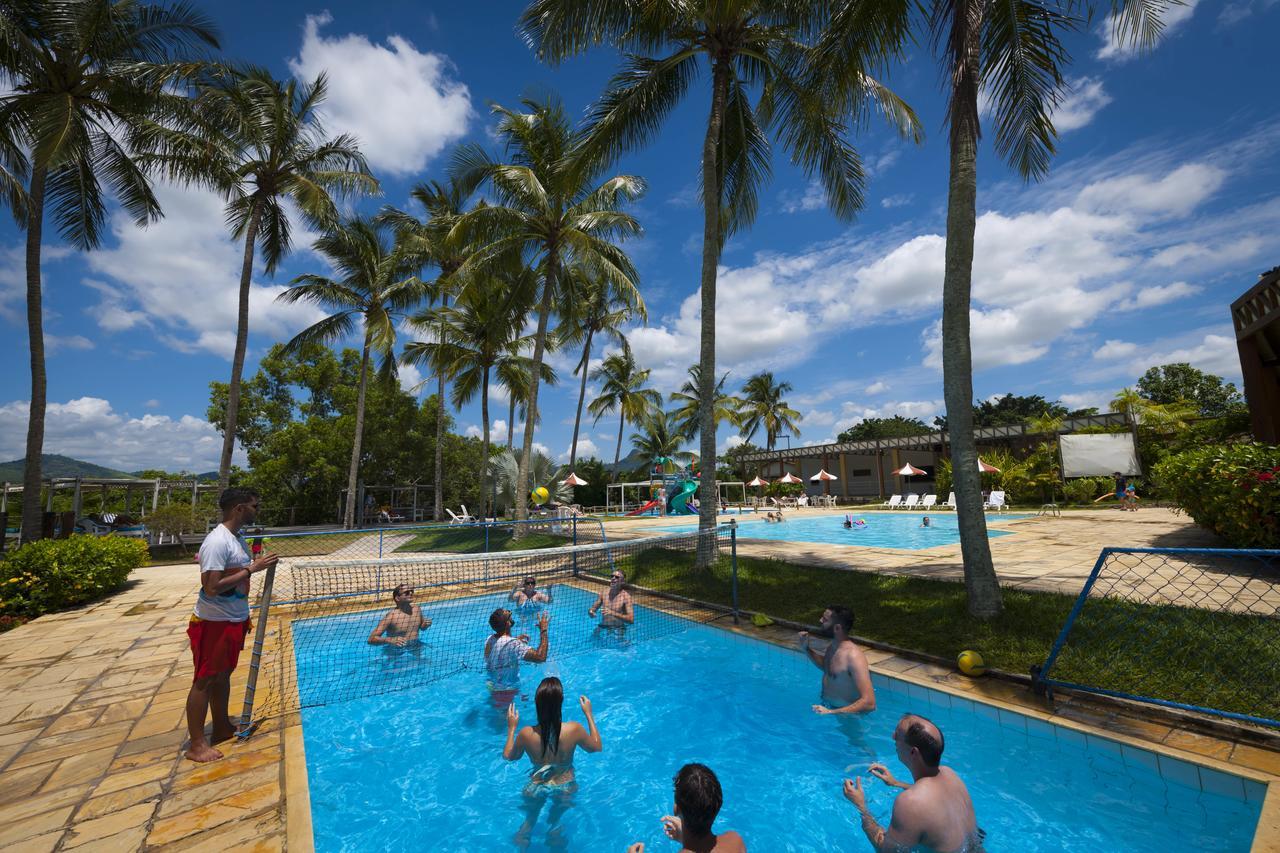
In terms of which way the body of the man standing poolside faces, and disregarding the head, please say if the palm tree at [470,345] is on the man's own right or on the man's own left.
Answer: on the man's own left

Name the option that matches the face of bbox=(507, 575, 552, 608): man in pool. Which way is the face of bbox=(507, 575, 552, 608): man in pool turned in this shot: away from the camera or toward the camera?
toward the camera

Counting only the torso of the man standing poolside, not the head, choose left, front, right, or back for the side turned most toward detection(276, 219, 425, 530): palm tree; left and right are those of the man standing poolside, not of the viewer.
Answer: left

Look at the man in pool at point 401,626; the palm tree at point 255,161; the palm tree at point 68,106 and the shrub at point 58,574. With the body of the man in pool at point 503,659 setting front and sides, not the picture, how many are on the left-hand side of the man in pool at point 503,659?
4

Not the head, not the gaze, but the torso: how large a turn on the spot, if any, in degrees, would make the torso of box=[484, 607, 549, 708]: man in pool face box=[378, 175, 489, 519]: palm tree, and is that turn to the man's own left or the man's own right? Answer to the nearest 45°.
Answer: approximately 45° to the man's own left

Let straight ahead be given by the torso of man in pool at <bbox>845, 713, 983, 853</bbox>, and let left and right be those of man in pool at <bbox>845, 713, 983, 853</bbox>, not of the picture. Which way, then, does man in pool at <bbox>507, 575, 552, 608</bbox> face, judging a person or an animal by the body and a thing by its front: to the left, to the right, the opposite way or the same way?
the opposite way

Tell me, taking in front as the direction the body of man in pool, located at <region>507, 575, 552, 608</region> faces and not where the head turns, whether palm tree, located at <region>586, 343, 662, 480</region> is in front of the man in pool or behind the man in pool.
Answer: behind

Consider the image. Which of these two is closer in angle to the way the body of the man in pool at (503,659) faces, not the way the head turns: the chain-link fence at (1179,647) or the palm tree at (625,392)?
the palm tree

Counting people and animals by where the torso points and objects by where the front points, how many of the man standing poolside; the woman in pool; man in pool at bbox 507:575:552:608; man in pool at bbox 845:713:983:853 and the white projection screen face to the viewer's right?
1

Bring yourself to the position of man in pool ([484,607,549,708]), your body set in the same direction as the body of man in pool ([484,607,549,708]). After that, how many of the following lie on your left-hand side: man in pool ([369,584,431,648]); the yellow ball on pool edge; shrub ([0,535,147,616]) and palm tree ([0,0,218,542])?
3

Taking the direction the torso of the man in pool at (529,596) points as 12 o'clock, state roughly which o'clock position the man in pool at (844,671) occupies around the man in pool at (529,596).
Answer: the man in pool at (844,671) is roughly at 11 o'clock from the man in pool at (529,596).

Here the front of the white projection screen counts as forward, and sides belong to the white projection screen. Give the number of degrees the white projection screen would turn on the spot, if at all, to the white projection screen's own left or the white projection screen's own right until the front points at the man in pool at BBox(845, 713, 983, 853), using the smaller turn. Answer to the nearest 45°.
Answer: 0° — it already faces them

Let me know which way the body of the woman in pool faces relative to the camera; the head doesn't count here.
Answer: away from the camera

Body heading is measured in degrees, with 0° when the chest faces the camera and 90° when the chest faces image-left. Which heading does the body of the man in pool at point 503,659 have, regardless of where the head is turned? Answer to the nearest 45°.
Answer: approximately 225°

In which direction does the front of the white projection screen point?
toward the camera

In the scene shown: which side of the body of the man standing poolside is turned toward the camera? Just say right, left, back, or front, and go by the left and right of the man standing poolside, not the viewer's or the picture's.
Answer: right

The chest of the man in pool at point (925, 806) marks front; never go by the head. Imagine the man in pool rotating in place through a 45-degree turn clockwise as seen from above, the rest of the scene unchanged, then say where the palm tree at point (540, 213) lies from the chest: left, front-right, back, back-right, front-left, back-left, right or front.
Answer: front-left

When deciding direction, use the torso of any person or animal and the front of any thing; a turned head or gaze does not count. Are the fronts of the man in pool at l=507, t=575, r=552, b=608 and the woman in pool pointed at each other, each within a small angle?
yes

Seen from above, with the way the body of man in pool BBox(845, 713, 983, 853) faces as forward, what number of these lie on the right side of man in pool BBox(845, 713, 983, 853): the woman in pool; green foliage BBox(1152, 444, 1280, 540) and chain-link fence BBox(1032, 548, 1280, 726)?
2

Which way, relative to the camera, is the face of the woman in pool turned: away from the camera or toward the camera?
away from the camera
